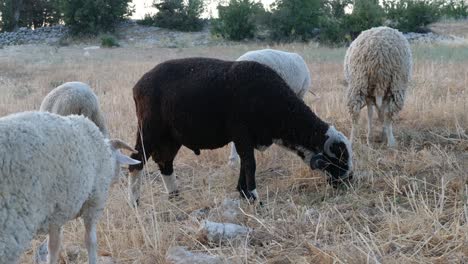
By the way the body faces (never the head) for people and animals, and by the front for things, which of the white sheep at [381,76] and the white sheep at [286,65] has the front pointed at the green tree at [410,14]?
the white sheep at [381,76]

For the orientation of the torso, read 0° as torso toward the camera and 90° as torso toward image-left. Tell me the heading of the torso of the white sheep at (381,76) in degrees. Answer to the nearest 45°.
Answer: approximately 180°

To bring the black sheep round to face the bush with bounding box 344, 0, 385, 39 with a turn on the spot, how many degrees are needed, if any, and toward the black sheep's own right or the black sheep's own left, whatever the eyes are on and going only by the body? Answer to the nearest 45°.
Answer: approximately 90° to the black sheep's own left

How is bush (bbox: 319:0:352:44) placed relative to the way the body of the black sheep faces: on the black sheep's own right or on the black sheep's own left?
on the black sheep's own left

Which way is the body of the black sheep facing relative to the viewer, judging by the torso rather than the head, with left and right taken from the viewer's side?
facing to the right of the viewer

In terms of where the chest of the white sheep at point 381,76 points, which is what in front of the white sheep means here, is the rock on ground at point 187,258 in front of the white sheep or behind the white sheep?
behind

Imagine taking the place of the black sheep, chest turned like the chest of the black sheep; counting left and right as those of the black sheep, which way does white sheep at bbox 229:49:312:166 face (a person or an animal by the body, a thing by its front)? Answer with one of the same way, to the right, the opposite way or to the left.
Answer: the opposite way

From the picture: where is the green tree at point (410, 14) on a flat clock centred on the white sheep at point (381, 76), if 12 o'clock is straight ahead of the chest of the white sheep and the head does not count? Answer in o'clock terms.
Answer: The green tree is roughly at 12 o'clock from the white sheep.

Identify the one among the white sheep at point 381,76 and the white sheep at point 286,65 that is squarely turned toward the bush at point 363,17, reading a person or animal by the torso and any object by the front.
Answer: the white sheep at point 381,76

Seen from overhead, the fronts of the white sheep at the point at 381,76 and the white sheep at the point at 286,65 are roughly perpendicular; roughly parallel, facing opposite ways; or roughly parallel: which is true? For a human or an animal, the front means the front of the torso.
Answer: roughly perpendicular

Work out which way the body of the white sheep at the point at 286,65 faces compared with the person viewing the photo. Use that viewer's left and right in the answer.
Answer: facing to the left of the viewer

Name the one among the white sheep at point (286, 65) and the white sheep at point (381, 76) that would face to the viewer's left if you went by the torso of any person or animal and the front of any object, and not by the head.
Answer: the white sheep at point (286, 65)
